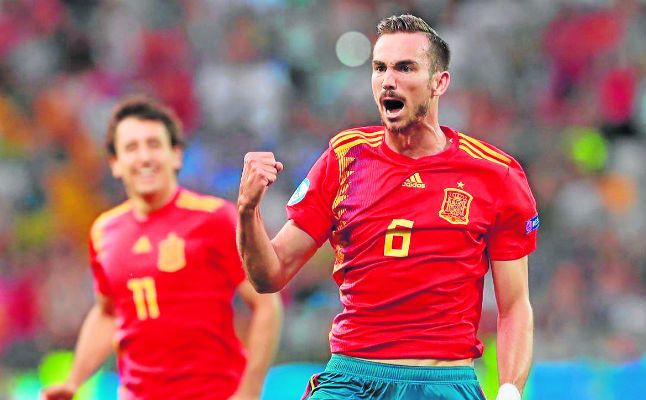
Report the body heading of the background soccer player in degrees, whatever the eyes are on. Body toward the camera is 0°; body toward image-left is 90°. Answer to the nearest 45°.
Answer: approximately 45°

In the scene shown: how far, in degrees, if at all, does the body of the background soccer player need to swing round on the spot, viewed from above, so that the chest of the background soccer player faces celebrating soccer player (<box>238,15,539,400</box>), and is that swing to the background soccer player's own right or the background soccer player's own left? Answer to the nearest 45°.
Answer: approximately 90° to the background soccer player's own left

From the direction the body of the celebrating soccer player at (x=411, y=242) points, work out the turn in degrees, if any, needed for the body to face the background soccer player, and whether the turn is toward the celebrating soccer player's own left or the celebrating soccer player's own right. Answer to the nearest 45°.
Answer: approximately 135° to the celebrating soccer player's own right

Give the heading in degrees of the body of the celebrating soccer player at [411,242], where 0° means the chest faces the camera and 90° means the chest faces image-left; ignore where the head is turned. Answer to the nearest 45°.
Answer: approximately 0°
